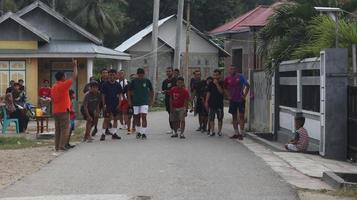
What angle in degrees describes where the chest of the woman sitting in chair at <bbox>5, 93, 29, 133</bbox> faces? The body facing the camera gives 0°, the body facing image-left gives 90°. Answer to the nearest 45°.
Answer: approximately 270°

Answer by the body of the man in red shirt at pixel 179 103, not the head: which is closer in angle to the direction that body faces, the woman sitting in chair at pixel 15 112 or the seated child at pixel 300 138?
the seated child

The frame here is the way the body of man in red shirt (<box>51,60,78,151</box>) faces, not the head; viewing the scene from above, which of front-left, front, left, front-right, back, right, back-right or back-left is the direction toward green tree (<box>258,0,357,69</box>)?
front-right

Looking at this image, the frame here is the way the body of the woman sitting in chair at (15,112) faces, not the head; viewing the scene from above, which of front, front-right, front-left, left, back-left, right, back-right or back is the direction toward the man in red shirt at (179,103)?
front-right

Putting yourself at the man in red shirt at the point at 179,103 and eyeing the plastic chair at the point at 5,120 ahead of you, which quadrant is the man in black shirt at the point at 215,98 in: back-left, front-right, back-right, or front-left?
back-right
